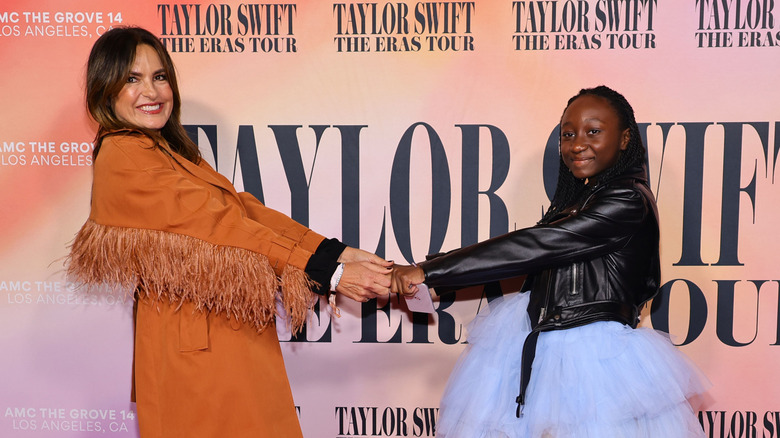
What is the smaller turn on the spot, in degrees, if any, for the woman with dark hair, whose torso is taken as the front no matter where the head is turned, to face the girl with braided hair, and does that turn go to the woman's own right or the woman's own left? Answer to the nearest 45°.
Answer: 0° — they already face them

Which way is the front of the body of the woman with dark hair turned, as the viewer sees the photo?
to the viewer's right
